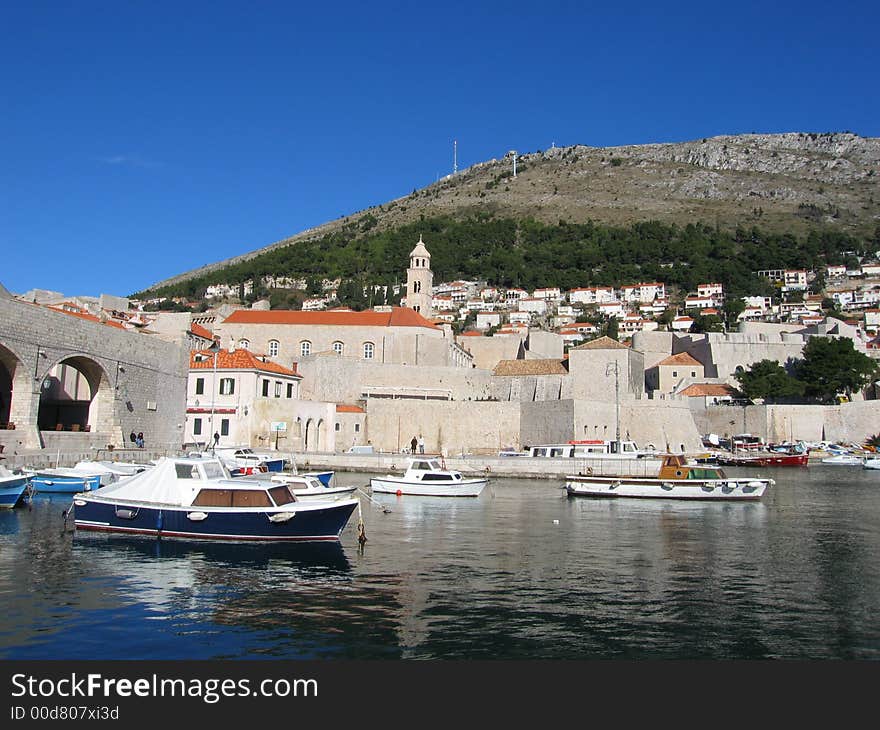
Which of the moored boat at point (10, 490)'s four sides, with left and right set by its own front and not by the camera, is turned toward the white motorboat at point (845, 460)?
front

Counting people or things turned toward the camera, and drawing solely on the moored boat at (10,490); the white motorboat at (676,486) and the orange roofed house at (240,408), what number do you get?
1

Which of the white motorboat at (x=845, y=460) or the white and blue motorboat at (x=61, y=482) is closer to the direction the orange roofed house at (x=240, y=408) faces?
the white and blue motorboat

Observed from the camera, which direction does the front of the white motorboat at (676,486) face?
facing to the right of the viewer

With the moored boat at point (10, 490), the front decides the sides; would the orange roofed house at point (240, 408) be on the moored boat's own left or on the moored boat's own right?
on the moored boat's own left

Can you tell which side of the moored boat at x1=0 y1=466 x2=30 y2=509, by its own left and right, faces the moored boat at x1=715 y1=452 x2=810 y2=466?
front

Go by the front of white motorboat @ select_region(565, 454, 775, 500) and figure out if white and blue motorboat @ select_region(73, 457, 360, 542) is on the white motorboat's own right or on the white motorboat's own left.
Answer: on the white motorboat's own right

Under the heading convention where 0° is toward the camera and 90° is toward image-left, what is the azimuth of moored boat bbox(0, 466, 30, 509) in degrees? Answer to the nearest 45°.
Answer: approximately 270°

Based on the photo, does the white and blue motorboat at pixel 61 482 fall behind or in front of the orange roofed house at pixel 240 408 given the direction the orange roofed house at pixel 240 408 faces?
in front

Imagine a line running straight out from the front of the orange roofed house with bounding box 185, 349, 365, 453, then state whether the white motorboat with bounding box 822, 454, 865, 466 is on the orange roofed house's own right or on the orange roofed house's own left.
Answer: on the orange roofed house's own left

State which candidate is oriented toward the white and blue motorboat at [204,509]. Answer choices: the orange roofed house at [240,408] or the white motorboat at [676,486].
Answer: the orange roofed house

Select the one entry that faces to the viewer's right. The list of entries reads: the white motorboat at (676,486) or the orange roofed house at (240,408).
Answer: the white motorboat

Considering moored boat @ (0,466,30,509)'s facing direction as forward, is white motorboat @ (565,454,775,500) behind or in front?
in front

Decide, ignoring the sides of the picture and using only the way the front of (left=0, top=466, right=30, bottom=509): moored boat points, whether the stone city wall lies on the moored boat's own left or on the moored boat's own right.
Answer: on the moored boat's own left
